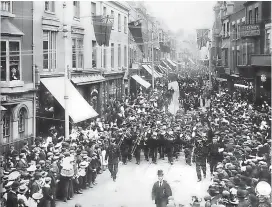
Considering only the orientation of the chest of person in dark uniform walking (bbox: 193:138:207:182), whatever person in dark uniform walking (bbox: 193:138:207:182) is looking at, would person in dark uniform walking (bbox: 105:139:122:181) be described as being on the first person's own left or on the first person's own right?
on the first person's own right

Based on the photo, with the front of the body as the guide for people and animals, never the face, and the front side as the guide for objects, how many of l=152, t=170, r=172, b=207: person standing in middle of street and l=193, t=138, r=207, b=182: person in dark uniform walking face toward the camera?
2

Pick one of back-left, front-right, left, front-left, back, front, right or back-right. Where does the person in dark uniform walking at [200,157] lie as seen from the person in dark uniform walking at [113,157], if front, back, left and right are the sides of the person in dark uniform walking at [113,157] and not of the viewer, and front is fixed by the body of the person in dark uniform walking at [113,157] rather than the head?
left

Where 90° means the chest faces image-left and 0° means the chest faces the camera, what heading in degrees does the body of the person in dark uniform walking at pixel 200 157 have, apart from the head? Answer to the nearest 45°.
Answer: approximately 0°

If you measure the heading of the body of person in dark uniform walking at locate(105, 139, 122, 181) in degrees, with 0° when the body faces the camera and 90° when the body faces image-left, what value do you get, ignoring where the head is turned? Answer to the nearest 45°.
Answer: approximately 0°

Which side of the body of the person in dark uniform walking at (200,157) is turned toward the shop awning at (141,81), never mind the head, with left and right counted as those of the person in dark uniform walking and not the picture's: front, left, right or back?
back
